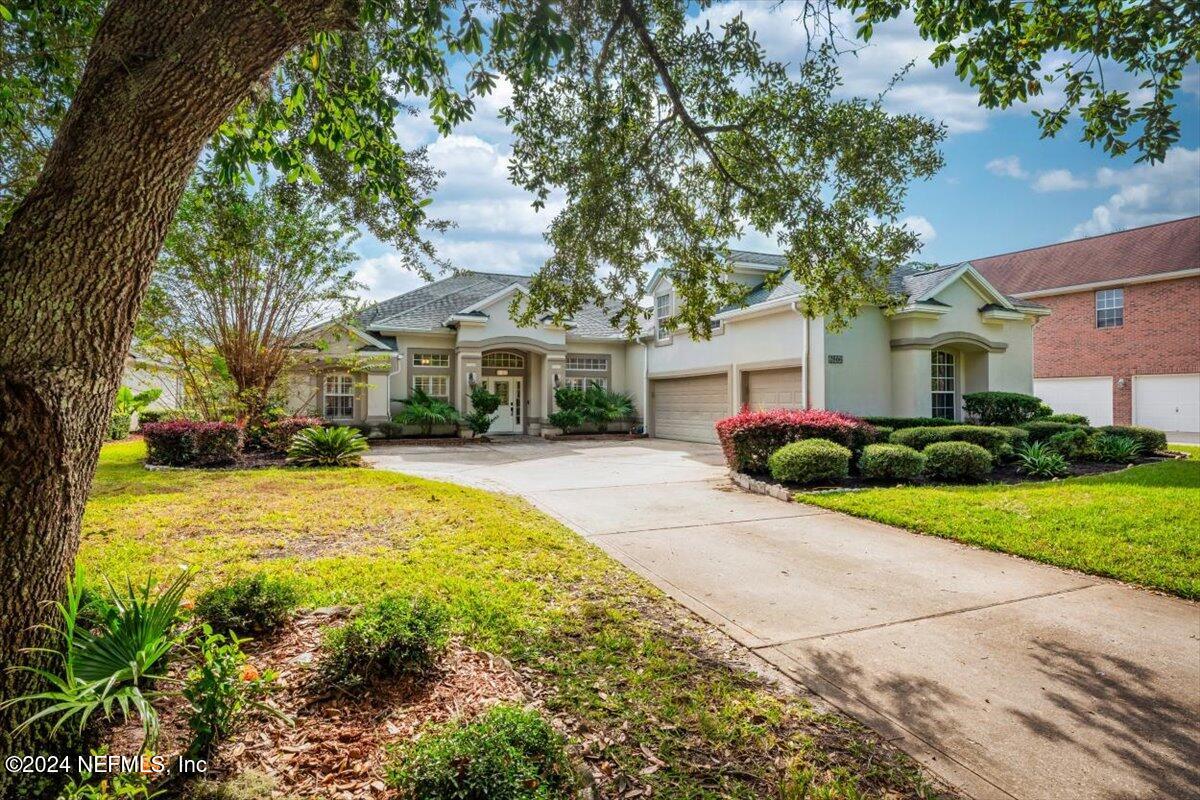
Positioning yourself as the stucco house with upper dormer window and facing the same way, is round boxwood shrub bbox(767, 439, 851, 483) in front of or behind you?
in front

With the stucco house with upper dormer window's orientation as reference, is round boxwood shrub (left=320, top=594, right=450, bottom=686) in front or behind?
in front

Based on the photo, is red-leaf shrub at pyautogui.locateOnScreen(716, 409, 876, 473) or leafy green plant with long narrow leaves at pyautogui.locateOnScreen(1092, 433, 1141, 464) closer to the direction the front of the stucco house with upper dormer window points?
the red-leaf shrub

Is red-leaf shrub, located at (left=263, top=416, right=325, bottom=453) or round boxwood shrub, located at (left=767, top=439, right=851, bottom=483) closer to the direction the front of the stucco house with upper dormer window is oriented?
the round boxwood shrub

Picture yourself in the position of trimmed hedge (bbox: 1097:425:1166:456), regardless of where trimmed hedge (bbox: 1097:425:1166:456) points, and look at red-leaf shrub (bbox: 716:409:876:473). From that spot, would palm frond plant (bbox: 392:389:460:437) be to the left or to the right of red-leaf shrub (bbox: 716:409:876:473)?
right

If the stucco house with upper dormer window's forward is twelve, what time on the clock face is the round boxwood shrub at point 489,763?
The round boxwood shrub is roughly at 12 o'clock from the stucco house with upper dormer window.

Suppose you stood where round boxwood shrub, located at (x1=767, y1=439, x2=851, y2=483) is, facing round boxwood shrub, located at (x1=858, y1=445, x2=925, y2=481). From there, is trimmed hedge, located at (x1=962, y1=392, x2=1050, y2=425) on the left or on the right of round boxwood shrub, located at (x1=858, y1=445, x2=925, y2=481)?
left

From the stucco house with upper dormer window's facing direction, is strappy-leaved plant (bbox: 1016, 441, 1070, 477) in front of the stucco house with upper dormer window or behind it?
in front

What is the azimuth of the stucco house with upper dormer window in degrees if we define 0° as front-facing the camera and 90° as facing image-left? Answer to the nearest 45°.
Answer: approximately 0°

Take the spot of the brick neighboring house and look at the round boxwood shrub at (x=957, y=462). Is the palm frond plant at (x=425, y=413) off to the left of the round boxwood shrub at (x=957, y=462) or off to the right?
right

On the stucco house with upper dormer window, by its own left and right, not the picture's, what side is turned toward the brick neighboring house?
left

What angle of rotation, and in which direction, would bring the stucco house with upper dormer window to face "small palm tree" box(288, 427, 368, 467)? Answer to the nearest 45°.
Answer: approximately 45° to its right

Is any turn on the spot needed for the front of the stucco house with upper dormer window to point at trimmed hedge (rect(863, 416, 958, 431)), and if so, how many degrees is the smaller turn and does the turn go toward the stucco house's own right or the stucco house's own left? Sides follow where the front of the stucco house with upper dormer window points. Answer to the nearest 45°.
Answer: approximately 45° to the stucco house's own left
